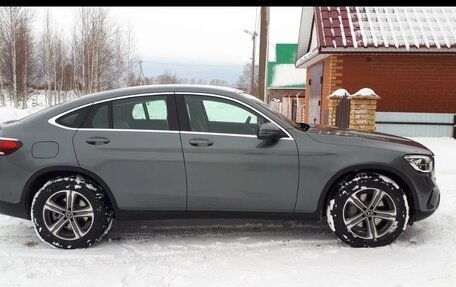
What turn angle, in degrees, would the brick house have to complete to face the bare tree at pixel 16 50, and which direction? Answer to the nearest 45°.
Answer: approximately 45° to its right

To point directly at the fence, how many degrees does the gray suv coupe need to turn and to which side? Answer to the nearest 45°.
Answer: approximately 45° to its left

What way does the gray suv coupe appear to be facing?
to the viewer's right

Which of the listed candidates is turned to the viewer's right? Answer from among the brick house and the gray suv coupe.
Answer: the gray suv coupe

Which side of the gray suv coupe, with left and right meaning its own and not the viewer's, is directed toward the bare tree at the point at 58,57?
left

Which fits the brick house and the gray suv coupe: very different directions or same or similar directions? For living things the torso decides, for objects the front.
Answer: very different directions
